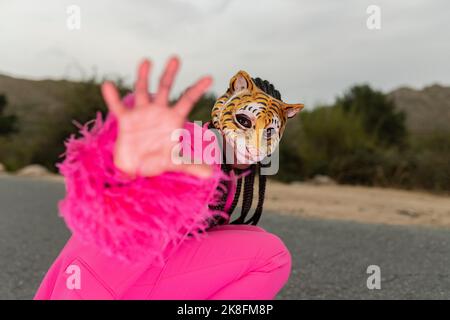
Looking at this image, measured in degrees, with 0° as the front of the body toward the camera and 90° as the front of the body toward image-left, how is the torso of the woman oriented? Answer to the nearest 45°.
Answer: approximately 315°
